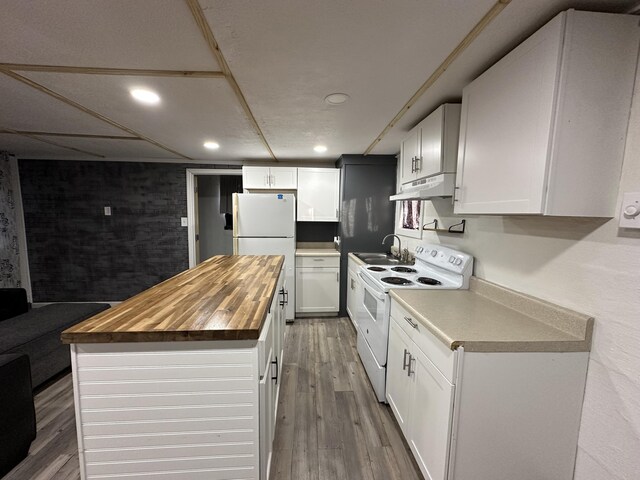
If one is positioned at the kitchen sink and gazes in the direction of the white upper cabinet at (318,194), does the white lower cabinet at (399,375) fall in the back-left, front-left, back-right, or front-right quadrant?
back-left

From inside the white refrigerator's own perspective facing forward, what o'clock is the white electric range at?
The white electric range is roughly at 11 o'clock from the white refrigerator.

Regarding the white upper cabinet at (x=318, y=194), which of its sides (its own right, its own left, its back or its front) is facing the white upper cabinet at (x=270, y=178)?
right

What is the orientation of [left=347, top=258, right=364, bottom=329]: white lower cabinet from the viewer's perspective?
to the viewer's left

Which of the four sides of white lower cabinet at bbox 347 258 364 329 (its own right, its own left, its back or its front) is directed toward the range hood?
left

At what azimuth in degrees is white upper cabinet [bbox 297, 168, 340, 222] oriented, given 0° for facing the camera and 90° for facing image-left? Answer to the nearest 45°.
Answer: approximately 0°

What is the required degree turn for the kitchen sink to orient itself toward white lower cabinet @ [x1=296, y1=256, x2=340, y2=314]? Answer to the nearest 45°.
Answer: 0° — it already faces it

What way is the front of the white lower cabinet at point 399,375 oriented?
to the viewer's left

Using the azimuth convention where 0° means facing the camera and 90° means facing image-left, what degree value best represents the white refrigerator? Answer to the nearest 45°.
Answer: approximately 0°

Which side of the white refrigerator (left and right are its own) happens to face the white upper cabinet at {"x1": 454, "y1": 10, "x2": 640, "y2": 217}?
front

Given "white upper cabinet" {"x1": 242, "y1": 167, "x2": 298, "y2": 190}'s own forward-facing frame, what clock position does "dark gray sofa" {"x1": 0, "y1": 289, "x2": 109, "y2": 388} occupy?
The dark gray sofa is roughly at 2 o'clock from the white upper cabinet.

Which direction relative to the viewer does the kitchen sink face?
to the viewer's left

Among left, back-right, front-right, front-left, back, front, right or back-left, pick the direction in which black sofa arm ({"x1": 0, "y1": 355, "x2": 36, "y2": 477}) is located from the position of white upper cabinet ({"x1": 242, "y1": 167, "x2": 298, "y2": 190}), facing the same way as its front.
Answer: front-right
